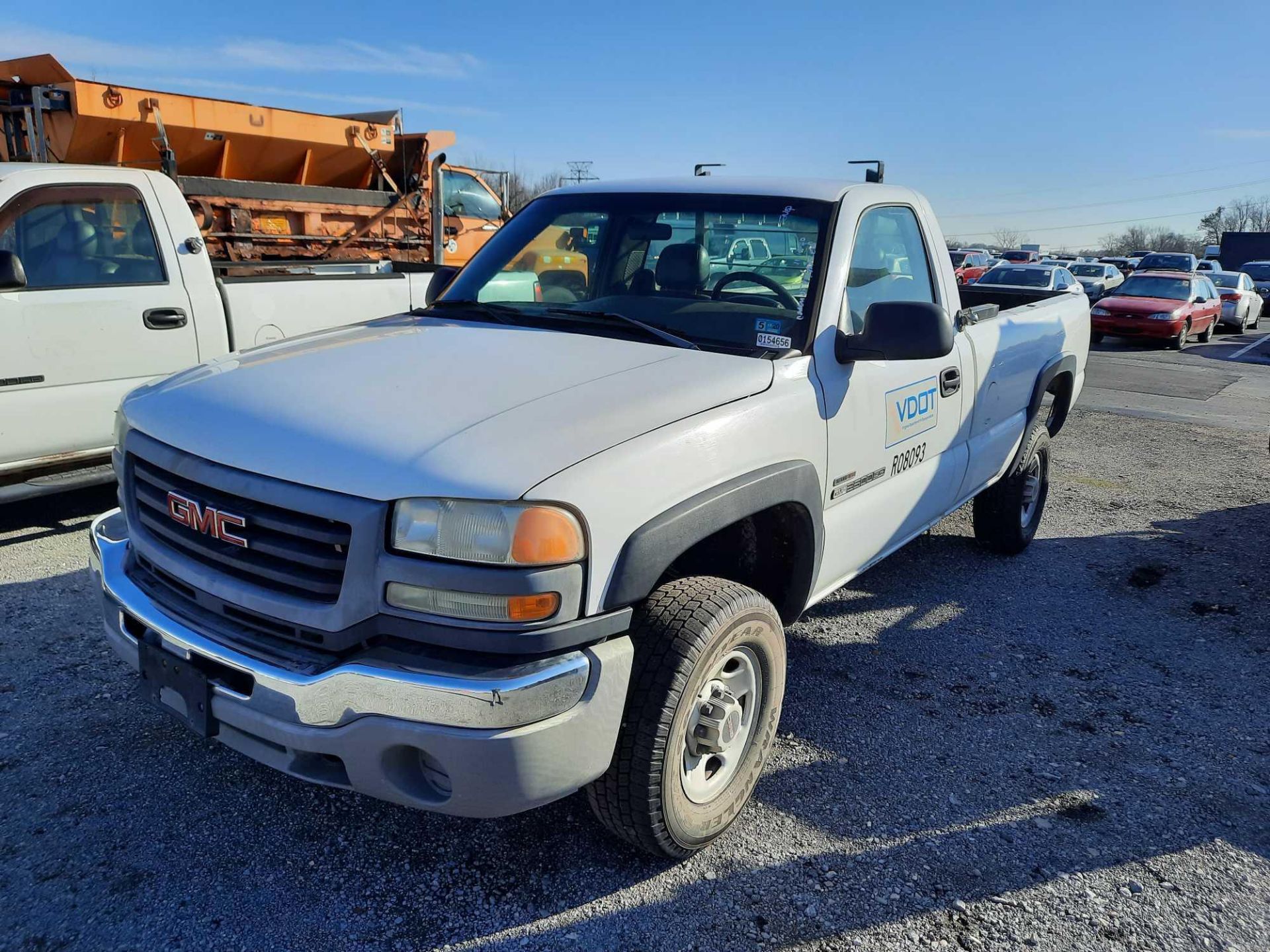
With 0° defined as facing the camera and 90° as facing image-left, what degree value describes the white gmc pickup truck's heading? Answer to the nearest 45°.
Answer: approximately 45°

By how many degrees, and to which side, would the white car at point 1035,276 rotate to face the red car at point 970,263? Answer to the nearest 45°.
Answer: approximately 135° to its right

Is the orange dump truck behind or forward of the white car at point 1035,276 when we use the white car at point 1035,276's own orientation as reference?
forward

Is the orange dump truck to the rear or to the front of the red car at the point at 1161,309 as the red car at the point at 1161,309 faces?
to the front

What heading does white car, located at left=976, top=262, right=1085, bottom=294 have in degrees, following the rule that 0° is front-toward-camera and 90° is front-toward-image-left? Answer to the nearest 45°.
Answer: approximately 45°

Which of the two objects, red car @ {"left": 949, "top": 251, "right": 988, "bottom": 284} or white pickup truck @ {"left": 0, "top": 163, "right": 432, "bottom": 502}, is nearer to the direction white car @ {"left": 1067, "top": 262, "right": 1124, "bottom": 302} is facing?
the white pickup truck

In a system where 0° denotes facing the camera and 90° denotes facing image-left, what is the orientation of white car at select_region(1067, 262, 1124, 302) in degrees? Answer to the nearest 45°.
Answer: approximately 45°

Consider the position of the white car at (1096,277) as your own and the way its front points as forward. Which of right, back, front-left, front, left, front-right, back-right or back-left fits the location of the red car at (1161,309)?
front-left

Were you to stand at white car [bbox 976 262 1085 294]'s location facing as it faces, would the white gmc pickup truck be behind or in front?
in front
